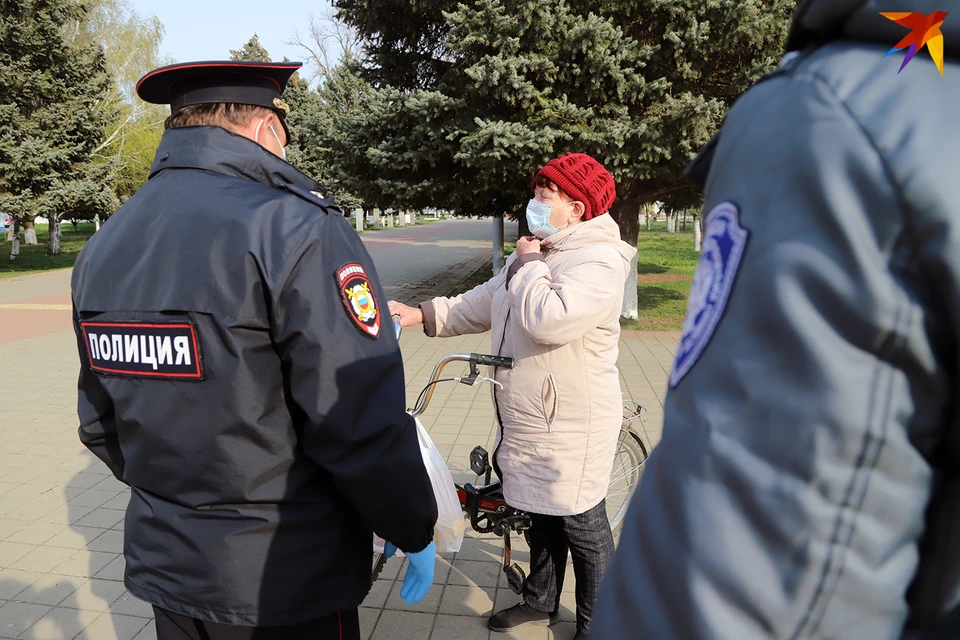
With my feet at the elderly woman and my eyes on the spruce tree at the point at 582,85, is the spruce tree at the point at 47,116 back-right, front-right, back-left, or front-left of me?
front-left

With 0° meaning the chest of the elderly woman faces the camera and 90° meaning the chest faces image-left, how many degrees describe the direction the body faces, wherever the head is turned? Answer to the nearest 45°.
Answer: approximately 90°

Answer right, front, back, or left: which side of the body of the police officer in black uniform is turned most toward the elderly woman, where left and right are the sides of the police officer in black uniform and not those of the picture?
front

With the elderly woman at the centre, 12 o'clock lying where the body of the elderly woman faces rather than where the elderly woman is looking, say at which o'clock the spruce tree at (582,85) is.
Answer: The spruce tree is roughly at 3 o'clock from the elderly woman.

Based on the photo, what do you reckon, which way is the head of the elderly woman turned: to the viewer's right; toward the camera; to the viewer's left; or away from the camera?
to the viewer's left

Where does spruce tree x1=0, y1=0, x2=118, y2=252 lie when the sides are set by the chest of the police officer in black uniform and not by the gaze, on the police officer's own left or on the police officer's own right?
on the police officer's own left

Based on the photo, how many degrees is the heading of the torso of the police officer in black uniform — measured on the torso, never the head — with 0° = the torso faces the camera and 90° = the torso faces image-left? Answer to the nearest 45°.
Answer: approximately 225°

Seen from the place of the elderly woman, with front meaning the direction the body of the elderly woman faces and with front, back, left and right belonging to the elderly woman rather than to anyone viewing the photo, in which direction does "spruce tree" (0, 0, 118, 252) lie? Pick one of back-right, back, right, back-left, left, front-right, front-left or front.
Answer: front-right

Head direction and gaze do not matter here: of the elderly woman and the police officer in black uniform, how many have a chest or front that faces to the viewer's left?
1

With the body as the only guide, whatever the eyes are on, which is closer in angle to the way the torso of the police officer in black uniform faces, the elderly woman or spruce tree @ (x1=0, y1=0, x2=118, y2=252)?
the elderly woman

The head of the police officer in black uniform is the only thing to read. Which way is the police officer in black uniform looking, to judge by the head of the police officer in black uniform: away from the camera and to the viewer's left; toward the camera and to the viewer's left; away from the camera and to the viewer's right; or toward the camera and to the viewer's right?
away from the camera and to the viewer's right

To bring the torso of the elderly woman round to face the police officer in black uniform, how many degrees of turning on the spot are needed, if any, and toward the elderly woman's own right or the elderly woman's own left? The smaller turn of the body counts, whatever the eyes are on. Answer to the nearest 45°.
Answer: approximately 45° to the elderly woman's own left
